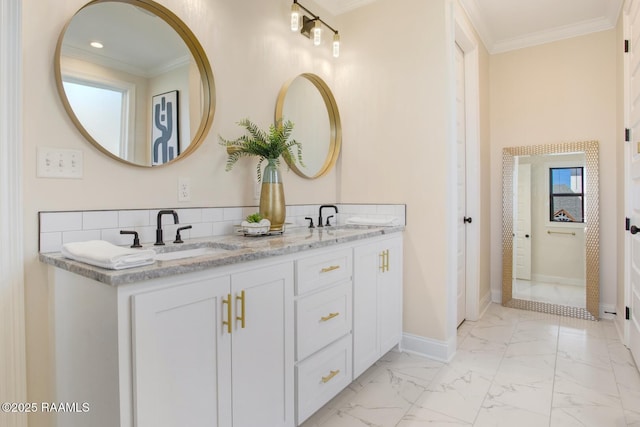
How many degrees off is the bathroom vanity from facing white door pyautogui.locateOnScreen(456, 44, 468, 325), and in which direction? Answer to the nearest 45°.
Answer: approximately 90° to its left

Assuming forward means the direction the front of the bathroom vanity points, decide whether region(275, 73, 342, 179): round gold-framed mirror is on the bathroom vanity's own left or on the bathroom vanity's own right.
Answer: on the bathroom vanity's own left
